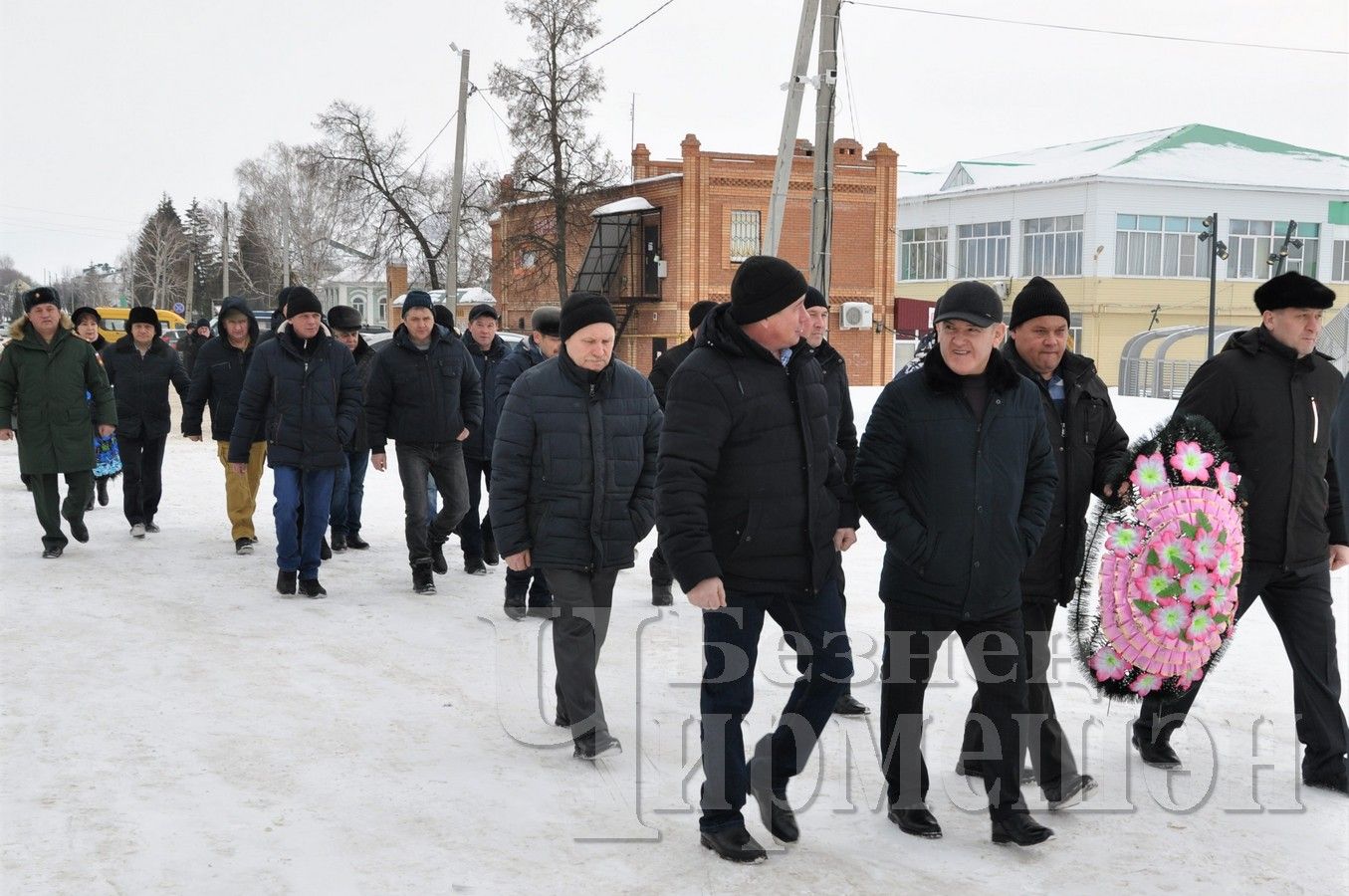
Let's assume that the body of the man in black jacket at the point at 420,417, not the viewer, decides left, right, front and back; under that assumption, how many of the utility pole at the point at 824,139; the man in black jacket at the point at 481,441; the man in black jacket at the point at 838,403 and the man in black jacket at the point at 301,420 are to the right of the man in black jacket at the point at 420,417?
1

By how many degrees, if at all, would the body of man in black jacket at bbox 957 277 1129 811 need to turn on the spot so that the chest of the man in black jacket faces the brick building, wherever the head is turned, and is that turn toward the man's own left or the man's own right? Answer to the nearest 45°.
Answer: approximately 135° to the man's own left

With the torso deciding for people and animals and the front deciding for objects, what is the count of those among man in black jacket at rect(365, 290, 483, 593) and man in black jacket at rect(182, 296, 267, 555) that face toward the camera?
2

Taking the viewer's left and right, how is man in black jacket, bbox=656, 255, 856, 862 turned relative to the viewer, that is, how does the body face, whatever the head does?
facing the viewer and to the right of the viewer

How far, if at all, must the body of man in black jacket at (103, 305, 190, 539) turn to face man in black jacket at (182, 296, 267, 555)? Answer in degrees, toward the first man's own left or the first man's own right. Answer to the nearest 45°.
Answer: approximately 45° to the first man's own left

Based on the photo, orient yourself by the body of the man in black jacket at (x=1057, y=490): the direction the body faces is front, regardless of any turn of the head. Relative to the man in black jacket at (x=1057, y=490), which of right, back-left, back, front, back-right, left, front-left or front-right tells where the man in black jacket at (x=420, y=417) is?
back

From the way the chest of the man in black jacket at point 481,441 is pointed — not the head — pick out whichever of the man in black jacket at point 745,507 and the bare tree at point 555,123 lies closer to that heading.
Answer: the man in black jacket

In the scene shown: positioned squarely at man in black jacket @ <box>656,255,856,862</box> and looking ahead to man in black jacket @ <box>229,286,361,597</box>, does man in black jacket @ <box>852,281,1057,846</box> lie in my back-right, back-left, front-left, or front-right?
back-right

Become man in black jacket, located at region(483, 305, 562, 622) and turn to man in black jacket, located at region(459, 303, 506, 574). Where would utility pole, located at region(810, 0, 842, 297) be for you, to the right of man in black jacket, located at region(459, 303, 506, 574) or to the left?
right

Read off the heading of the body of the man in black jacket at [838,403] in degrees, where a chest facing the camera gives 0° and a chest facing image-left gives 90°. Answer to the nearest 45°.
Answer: approximately 315°

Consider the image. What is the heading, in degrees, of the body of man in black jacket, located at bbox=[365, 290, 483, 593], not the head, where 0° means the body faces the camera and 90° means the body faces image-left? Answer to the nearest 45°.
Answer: approximately 0°

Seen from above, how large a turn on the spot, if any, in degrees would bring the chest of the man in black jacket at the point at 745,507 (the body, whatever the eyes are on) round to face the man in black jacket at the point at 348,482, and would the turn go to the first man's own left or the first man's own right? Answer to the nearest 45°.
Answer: approximately 180°

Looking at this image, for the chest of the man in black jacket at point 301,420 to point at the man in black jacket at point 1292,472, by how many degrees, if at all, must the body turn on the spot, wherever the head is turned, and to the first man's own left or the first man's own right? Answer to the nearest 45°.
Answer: approximately 45° to the first man's own left
